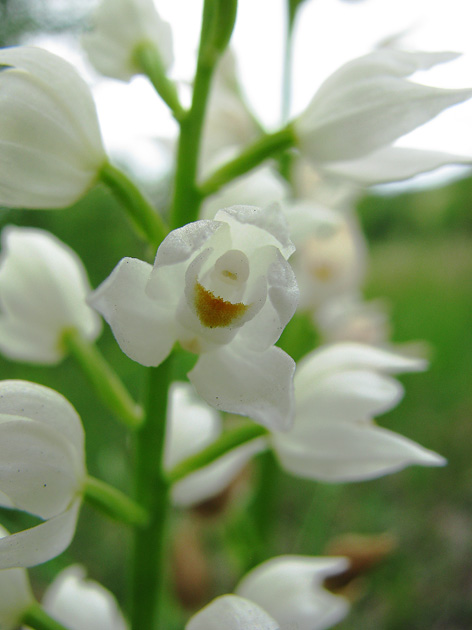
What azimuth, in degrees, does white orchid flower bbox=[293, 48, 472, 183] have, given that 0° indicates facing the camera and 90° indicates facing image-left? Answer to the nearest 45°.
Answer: approximately 270°

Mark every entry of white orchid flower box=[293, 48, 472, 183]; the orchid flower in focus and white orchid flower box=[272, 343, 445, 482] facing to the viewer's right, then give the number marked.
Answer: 2

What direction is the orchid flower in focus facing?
toward the camera

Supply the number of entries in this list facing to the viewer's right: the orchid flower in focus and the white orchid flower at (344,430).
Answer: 1

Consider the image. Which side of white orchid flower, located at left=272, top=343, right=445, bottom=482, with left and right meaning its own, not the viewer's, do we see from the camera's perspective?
right
